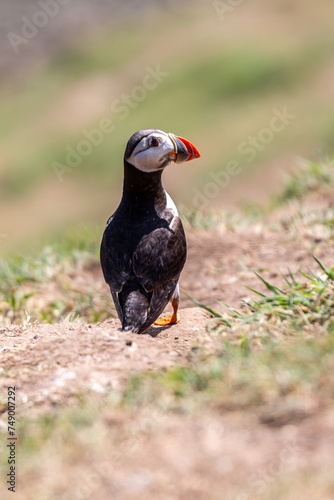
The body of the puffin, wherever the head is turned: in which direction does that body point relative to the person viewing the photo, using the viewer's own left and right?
facing away from the viewer and to the right of the viewer
